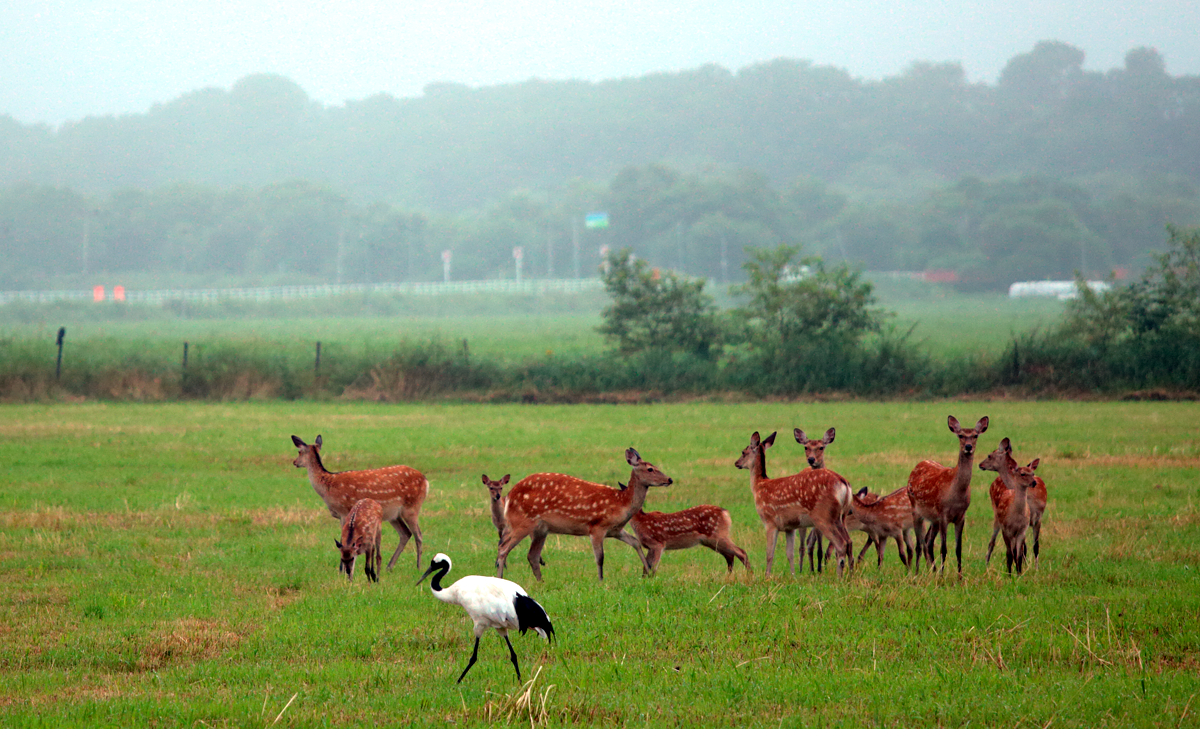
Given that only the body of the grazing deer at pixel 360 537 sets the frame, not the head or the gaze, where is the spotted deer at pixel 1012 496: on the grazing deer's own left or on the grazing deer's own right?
on the grazing deer's own left

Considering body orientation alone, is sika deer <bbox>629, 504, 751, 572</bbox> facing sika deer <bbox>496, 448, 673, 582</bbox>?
yes

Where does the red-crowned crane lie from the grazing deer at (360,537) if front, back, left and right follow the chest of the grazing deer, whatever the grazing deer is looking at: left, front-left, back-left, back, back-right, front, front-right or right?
front-left

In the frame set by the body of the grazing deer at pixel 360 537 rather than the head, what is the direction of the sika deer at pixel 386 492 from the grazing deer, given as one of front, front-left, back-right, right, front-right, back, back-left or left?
back-right

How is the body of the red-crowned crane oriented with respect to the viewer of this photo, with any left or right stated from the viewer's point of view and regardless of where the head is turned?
facing to the left of the viewer

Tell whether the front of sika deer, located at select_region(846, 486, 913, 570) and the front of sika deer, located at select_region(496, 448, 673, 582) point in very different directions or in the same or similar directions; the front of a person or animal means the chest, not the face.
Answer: very different directions

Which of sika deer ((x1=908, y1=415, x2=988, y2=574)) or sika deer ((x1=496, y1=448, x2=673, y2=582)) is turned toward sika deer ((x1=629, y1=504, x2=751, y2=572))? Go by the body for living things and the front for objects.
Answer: sika deer ((x1=496, y1=448, x2=673, y2=582))

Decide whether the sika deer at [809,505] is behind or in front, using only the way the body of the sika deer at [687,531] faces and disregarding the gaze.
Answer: behind

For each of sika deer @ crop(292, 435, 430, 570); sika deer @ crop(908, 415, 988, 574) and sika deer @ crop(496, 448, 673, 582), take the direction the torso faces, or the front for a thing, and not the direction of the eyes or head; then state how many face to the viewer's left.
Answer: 1

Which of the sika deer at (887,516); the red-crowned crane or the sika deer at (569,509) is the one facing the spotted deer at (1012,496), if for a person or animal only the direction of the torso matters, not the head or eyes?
the sika deer at (569,509)

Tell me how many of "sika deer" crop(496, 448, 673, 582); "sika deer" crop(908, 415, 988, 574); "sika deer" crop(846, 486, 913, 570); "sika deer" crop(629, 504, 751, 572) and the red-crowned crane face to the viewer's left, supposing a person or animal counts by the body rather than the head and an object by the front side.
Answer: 3

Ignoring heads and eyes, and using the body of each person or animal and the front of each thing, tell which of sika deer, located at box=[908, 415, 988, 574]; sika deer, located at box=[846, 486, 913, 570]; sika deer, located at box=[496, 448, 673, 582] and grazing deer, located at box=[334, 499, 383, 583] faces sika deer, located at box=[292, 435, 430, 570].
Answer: sika deer, located at box=[846, 486, 913, 570]

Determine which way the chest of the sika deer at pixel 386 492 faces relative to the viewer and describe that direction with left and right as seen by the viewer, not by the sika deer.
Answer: facing to the left of the viewer

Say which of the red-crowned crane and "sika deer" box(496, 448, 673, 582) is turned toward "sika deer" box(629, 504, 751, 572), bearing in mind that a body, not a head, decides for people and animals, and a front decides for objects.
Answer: "sika deer" box(496, 448, 673, 582)

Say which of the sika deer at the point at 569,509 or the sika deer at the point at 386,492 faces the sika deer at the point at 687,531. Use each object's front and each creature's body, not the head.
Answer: the sika deer at the point at 569,509

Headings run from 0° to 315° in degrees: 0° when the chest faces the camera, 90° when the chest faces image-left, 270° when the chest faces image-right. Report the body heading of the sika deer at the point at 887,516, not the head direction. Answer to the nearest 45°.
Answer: approximately 90°

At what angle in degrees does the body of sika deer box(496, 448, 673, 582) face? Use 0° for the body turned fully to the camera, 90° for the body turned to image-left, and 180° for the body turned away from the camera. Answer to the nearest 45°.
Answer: approximately 270°

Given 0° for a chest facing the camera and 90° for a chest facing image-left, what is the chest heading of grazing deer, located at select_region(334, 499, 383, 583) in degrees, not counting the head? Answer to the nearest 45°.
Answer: approximately 45°
